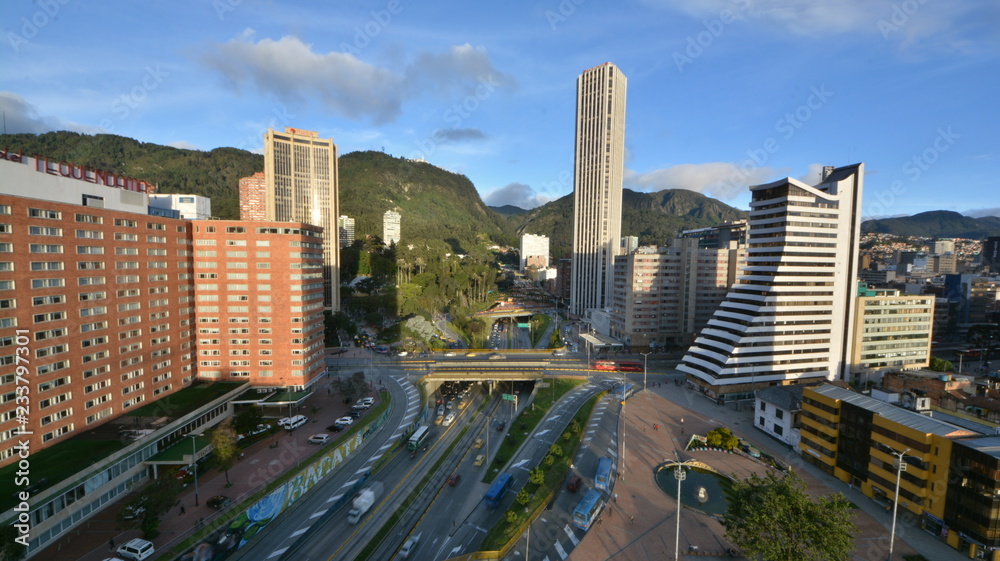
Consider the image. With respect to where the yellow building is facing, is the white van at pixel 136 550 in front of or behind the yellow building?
in front

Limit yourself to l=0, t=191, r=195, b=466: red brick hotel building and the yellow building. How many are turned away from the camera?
0

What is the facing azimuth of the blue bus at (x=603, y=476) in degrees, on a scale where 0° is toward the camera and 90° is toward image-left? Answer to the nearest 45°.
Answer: approximately 180°

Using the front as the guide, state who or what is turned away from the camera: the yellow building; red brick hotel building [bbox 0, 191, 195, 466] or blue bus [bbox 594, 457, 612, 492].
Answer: the blue bus

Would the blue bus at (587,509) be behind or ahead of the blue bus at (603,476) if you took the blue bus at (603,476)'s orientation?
behind

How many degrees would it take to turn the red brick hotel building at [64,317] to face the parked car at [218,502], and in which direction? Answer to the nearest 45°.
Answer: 0° — it already faces it

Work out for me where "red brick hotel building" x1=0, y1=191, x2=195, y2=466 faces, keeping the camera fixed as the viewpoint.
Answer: facing the viewer and to the right of the viewer

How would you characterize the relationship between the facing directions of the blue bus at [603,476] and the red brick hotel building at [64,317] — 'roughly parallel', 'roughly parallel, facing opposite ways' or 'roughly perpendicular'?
roughly perpendicular

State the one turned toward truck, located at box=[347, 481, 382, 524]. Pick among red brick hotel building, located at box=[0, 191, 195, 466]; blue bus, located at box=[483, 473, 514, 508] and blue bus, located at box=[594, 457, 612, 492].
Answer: the red brick hotel building

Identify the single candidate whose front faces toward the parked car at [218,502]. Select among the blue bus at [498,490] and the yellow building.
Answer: the yellow building

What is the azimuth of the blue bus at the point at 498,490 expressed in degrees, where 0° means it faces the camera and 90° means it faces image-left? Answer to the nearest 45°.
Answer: approximately 225°

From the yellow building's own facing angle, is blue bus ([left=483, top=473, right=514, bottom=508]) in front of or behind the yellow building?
in front

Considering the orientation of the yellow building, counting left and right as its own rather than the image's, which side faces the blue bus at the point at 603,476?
front
